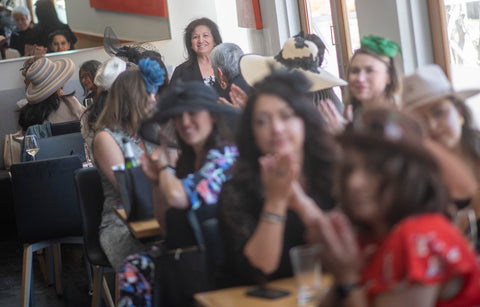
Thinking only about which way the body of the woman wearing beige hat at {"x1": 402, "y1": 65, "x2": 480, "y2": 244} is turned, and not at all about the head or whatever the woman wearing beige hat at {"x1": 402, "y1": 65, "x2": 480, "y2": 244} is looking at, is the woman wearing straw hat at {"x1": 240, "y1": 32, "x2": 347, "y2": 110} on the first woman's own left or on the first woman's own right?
on the first woman's own right

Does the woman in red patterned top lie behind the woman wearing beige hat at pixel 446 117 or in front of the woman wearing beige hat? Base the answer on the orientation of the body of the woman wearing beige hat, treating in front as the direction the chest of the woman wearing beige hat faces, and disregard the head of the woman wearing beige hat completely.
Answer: in front

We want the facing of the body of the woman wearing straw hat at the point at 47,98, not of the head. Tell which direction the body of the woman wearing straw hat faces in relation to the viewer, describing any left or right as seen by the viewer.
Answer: facing away from the viewer and to the right of the viewer

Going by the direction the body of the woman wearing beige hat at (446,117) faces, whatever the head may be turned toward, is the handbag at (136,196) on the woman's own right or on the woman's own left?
on the woman's own right

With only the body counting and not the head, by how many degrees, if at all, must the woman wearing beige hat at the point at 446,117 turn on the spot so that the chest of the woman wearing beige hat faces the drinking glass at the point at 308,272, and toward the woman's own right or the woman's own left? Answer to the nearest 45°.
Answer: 0° — they already face it

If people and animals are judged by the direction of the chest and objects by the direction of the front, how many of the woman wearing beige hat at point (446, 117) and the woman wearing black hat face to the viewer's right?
0

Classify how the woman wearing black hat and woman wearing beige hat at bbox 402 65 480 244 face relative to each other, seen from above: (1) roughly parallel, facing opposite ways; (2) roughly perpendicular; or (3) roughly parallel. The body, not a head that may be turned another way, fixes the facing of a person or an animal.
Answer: roughly parallel

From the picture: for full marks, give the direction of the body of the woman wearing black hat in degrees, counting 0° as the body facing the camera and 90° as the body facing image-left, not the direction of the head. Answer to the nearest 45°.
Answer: approximately 45°
